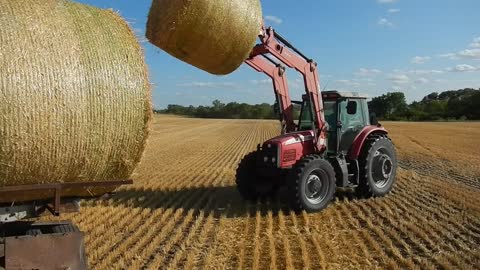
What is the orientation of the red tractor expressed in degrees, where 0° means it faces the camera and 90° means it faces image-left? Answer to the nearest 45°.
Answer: approximately 45°

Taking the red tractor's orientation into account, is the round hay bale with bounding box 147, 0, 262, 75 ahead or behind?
ahead

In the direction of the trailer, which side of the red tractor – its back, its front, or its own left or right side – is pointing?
front

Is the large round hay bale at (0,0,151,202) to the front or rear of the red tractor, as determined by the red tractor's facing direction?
to the front
